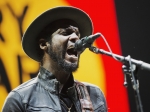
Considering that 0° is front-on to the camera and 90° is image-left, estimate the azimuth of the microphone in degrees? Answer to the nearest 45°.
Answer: approximately 90°

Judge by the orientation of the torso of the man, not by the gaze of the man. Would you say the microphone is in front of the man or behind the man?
in front

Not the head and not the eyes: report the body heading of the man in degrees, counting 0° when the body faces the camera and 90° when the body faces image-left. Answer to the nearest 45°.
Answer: approximately 315°

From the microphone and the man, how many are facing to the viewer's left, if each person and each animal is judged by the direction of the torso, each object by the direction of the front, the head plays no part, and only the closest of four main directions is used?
1

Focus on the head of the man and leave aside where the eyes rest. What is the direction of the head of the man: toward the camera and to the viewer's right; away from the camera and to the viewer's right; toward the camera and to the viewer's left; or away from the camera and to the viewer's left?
toward the camera and to the viewer's right

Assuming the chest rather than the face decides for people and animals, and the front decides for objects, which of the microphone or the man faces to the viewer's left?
the microphone
